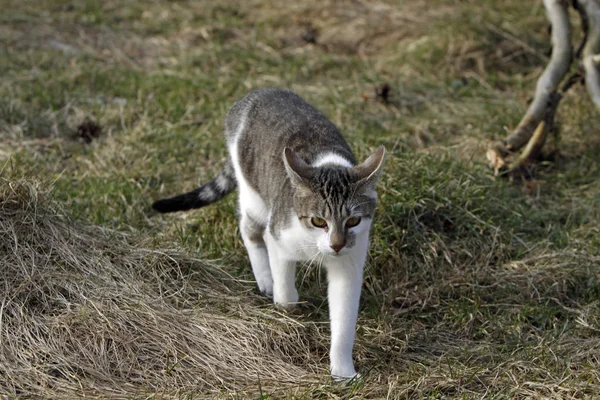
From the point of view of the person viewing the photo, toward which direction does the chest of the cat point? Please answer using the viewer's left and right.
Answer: facing the viewer and to the right of the viewer
